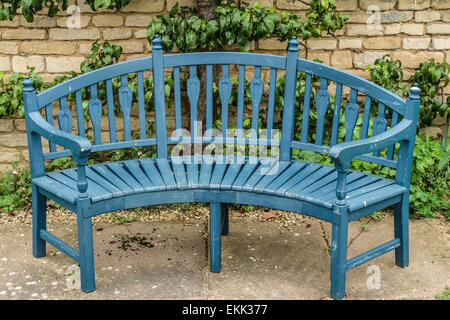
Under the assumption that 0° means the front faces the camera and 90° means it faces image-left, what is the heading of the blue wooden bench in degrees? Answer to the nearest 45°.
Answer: approximately 0°

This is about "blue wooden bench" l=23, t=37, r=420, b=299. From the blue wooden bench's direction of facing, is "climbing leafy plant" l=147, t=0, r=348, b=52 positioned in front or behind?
behind
